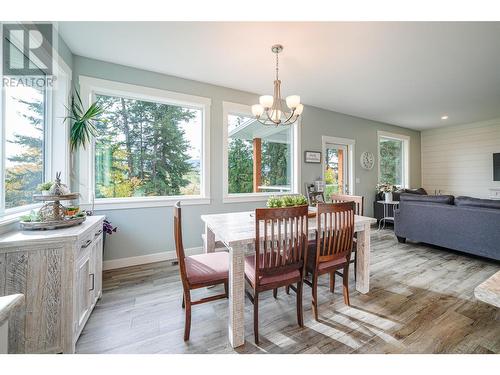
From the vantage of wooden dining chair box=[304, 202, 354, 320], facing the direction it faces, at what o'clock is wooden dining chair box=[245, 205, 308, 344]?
wooden dining chair box=[245, 205, 308, 344] is roughly at 9 o'clock from wooden dining chair box=[304, 202, 354, 320].

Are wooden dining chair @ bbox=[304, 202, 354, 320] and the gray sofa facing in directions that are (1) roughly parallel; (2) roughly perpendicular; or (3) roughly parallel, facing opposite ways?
roughly perpendicular

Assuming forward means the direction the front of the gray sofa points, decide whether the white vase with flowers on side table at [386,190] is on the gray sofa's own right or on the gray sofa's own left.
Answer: on the gray sofa's own left

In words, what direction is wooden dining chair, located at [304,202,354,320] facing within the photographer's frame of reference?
facing away from the viewer and to the left of the viewer

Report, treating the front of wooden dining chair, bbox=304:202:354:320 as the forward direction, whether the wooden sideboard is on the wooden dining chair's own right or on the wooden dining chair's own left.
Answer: on the wooden dining chair's own left

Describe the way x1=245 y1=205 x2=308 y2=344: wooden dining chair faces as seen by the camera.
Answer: facing away from the viewer and to the left of the viewer

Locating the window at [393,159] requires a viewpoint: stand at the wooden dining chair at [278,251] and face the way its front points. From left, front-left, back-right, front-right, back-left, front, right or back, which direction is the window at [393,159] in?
right

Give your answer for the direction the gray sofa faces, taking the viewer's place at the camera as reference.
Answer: facing away from the viewer and to the right of the viewer

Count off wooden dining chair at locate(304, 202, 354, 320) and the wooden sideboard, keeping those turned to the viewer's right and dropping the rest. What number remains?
1

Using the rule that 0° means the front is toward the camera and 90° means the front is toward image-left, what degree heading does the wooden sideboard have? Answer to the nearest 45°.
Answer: approximately 270°

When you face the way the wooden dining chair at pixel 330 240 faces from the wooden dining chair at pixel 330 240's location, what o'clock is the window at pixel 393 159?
The window is roughly at 2 o'clock from the wooden dining chair.
